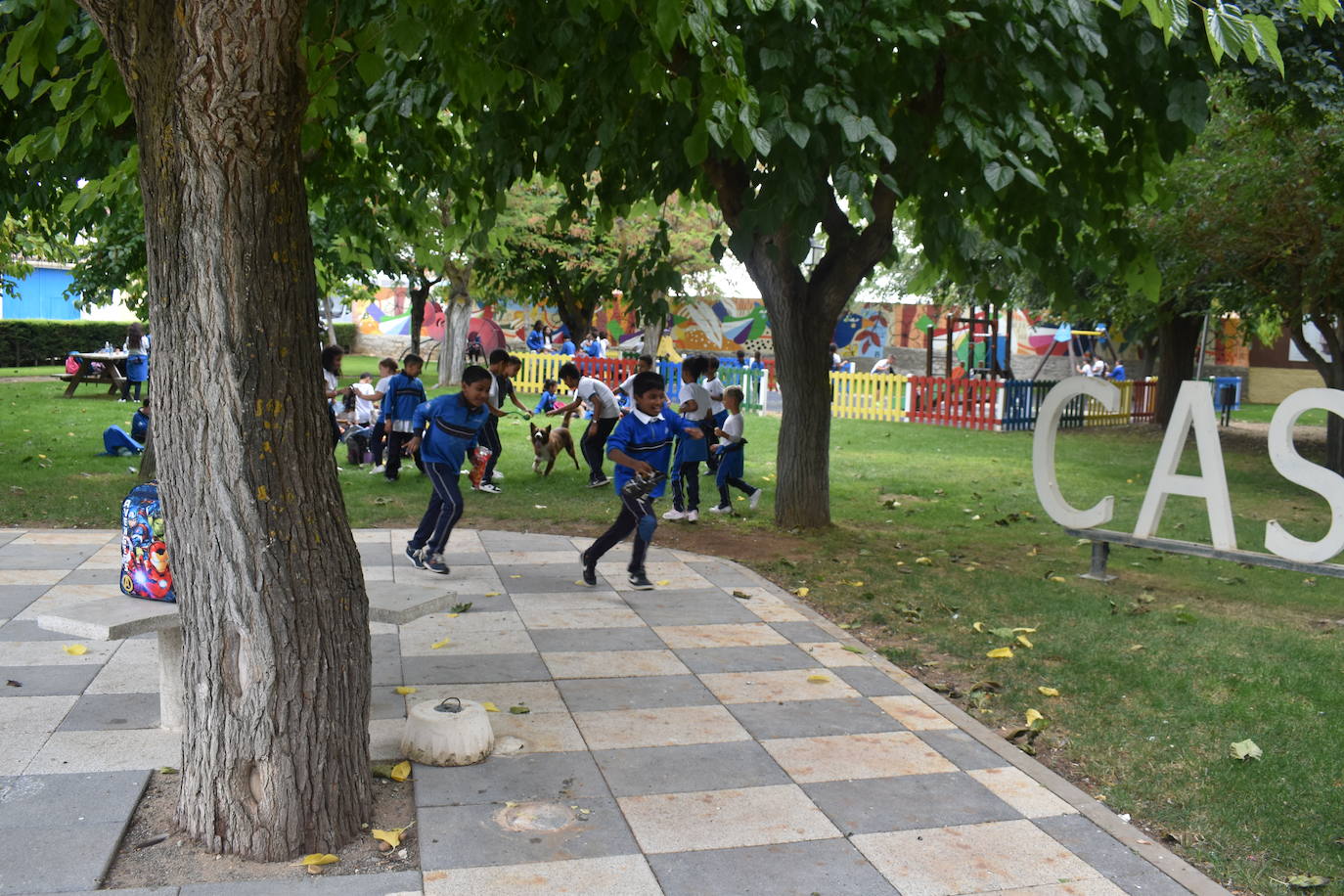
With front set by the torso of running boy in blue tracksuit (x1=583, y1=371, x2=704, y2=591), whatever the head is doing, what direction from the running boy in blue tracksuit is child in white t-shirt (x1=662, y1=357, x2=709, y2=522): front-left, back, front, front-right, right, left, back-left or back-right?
back-left

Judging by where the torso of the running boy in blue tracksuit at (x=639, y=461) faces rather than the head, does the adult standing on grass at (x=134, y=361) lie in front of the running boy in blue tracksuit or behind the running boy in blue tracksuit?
behind

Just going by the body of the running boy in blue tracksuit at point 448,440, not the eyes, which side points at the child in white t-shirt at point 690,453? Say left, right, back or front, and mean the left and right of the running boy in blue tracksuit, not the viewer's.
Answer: left

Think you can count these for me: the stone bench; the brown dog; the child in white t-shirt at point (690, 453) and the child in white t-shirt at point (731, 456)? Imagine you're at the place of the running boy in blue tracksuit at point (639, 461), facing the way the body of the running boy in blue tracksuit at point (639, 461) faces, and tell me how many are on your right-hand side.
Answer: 1

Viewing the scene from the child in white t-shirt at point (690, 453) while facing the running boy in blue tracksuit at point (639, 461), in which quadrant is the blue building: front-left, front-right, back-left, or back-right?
back-right

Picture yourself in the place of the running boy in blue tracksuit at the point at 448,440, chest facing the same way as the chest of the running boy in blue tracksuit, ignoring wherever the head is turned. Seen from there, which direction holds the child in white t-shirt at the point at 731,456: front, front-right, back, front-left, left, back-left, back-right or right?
left

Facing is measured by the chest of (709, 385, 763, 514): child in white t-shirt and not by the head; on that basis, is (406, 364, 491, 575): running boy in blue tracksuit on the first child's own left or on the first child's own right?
on the first child's own left
